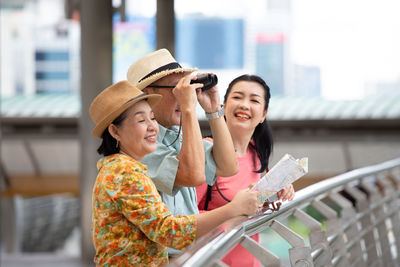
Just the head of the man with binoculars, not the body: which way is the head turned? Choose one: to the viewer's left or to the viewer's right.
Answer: to the viewer's right

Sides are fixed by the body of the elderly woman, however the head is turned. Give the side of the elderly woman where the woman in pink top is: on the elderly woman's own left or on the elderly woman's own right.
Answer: on the elderly woman's own left

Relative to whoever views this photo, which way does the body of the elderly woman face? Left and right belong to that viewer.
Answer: facing to the right of the viewer
